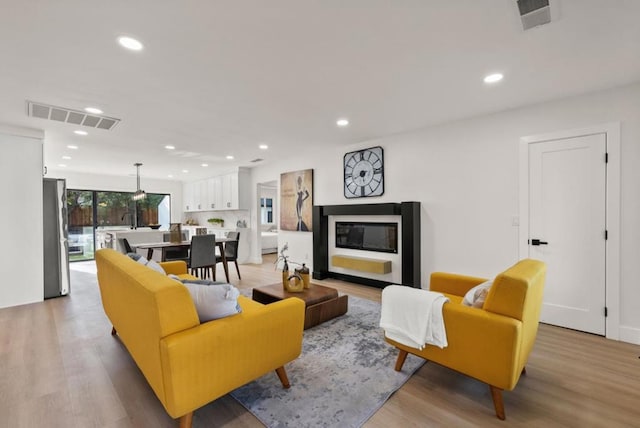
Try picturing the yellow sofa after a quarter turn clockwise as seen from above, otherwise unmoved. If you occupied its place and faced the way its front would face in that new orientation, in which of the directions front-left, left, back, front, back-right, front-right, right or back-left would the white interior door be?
front-left

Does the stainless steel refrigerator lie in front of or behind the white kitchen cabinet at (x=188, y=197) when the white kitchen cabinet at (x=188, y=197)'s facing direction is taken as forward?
in front

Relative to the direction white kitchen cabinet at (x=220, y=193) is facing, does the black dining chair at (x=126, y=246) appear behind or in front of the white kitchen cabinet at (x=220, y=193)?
in front

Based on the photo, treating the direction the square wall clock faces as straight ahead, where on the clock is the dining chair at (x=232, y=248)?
The dining chair is roughly at 2 o'clock from the square wall clock.

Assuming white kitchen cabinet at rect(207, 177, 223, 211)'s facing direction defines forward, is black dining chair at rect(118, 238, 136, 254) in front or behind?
in front

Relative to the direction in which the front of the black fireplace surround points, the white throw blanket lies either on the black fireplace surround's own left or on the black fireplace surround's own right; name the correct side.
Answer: on the black fireplace surround's own left

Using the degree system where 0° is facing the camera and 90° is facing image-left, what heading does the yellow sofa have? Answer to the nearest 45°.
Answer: approximately 225°

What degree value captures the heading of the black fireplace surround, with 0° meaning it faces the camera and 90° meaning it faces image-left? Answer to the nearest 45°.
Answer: approximately 45°

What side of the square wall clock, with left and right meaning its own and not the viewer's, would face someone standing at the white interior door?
left

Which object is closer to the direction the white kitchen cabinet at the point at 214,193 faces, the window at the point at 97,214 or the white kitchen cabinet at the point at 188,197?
the window

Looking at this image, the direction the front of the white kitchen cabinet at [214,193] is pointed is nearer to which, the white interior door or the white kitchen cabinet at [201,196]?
the white interior door

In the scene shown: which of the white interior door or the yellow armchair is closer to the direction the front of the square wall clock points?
the yellow armchair
